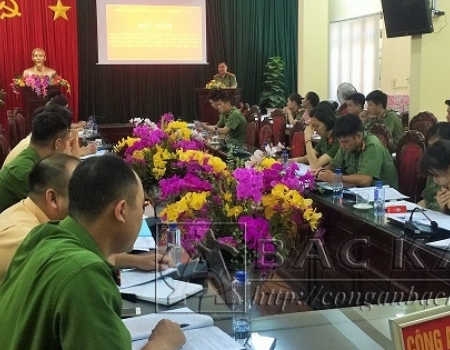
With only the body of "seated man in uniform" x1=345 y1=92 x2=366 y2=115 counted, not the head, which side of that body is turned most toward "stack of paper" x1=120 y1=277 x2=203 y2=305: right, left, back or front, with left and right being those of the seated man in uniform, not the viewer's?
left

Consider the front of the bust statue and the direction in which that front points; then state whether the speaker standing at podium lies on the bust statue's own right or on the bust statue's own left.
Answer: on the bust statue's own left

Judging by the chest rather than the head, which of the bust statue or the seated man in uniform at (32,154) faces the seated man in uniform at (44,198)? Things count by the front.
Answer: the bust statue

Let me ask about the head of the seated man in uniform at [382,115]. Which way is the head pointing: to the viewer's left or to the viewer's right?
to the viewer's left

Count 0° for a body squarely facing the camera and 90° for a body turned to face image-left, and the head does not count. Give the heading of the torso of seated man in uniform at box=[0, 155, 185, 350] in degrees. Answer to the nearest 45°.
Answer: approximately 225°

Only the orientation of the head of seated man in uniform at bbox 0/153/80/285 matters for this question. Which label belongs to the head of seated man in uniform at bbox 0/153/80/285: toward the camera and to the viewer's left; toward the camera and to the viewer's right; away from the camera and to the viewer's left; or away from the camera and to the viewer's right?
away from the camera and to the viewer's right

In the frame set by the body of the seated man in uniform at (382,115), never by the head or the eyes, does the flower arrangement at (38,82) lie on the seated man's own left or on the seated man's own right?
on the seated man's own right

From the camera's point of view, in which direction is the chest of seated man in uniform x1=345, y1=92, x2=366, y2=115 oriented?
to the viewer's left

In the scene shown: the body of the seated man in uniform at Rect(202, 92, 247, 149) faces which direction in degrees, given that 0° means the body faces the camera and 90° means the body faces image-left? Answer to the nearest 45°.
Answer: approximately 90°
